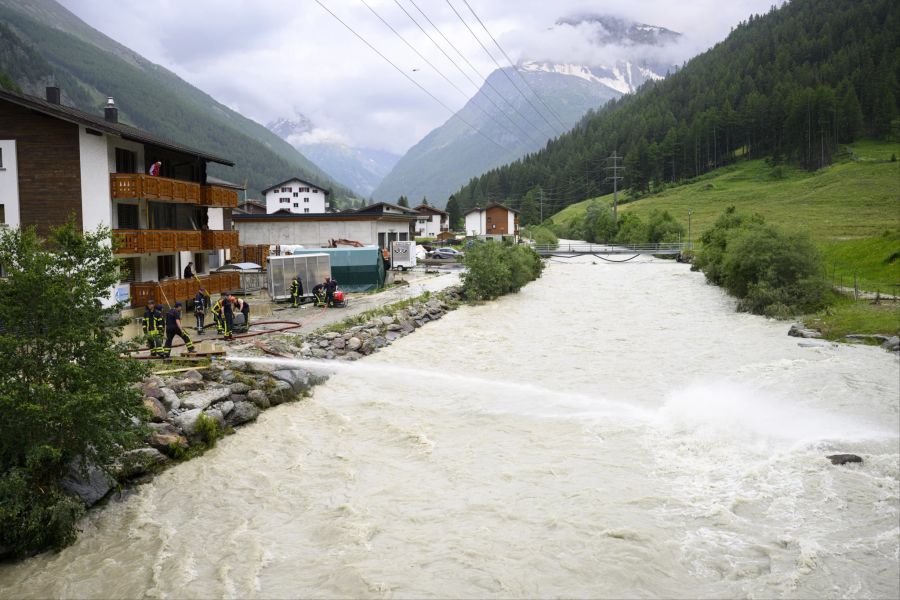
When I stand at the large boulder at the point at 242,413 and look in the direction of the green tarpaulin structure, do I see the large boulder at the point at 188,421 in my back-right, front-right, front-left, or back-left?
back-left

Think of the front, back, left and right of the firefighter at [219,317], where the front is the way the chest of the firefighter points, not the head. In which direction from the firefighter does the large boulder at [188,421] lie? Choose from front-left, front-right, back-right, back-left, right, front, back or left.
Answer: right

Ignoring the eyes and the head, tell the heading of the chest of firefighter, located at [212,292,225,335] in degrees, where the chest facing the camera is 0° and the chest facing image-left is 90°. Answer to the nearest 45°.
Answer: approximately 270°

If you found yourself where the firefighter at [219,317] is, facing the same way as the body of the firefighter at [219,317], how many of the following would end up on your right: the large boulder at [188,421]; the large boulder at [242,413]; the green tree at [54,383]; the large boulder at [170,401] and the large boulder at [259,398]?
5

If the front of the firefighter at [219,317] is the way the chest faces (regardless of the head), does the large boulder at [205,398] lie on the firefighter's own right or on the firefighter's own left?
on the firefighter's own right

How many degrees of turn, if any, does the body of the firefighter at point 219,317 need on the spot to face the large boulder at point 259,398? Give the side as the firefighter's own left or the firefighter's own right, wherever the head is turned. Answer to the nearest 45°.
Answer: approximately 90° to the firefighter's own right

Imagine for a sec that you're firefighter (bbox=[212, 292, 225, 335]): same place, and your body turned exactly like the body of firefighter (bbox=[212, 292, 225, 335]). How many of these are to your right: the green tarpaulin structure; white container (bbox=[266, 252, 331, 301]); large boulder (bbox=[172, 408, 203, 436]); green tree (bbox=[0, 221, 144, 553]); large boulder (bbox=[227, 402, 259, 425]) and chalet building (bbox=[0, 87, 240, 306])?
3

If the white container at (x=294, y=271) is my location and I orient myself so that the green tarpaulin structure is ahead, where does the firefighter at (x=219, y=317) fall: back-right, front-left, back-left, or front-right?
back-right

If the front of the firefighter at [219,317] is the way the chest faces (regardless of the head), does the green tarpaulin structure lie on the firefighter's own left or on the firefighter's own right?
on the firefighter's own left
